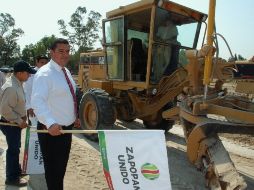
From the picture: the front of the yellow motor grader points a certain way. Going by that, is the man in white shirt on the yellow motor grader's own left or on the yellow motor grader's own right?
on the yellow motor grader's own right

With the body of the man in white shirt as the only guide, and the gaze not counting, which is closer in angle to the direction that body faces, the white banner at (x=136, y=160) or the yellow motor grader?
the white banner

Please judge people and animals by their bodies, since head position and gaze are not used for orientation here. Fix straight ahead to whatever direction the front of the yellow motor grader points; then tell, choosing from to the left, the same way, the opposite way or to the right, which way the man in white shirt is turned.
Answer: the same way

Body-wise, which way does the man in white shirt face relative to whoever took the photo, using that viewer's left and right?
facing the viewer and to the right of the viewer

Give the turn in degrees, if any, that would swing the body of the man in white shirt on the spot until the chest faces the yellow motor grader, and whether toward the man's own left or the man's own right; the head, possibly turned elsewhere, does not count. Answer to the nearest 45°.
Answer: approximately 90° to the man's own left

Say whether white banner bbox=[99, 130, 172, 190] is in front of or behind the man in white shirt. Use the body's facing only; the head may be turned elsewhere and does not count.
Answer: in front

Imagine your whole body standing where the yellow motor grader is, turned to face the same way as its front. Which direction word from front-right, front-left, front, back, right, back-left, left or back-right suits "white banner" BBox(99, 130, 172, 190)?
front-right

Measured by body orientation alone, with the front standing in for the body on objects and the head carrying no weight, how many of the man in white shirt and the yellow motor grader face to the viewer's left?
0
